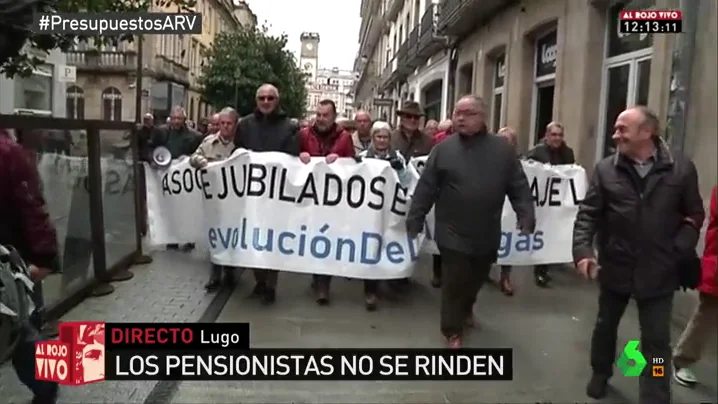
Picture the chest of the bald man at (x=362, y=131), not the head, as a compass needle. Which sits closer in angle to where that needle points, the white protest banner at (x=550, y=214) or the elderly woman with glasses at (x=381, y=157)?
the elderly woman with glasses

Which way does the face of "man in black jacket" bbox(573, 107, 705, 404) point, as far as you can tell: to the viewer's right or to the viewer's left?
to the viewer's left

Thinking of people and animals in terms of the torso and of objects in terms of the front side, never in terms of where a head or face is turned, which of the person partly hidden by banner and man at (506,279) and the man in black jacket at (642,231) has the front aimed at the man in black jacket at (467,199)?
the person partly hidden by banner and man

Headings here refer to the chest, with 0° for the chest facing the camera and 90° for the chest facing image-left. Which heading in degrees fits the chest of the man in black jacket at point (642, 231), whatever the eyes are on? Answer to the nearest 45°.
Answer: approximately 0°

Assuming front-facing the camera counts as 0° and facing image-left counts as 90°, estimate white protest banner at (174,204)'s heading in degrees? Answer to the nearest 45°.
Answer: approximately 0°

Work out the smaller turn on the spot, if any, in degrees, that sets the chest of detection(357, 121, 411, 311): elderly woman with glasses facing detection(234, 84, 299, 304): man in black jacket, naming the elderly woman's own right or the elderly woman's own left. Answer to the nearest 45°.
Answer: approximately 90° to the elderly woman's own right
